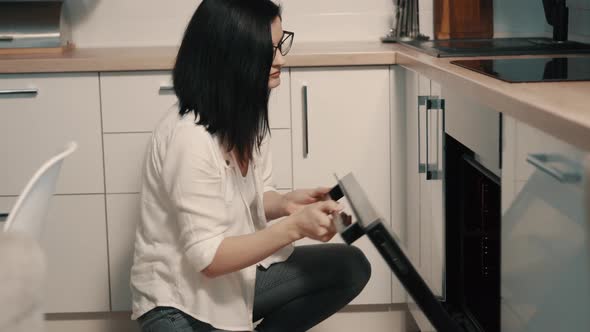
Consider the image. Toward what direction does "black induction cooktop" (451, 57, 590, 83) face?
to the viewer's left

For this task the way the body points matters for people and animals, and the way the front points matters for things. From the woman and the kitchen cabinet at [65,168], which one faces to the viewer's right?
the woman

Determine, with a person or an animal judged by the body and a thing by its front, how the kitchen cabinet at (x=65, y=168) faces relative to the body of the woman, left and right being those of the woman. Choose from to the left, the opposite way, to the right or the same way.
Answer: to the right

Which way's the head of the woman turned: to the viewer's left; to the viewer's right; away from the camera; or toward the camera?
to the viewer's right

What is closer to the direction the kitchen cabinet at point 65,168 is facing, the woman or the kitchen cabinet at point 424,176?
the woman

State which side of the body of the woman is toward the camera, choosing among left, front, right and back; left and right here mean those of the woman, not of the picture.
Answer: right

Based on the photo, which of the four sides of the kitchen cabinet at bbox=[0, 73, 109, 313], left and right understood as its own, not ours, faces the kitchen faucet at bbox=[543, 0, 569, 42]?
left

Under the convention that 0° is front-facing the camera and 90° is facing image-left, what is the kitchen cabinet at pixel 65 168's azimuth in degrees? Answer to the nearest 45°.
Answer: approximately 0°

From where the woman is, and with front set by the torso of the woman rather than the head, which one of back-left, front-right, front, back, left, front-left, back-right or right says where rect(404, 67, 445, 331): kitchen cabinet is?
front-left

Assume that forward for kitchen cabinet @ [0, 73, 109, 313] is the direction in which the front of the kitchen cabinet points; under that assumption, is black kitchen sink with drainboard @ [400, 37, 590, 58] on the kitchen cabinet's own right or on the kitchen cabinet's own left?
on the kitchen cabinet's own left

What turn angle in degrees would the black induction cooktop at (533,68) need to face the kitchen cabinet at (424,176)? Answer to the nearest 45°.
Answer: approximately 45° to its right
